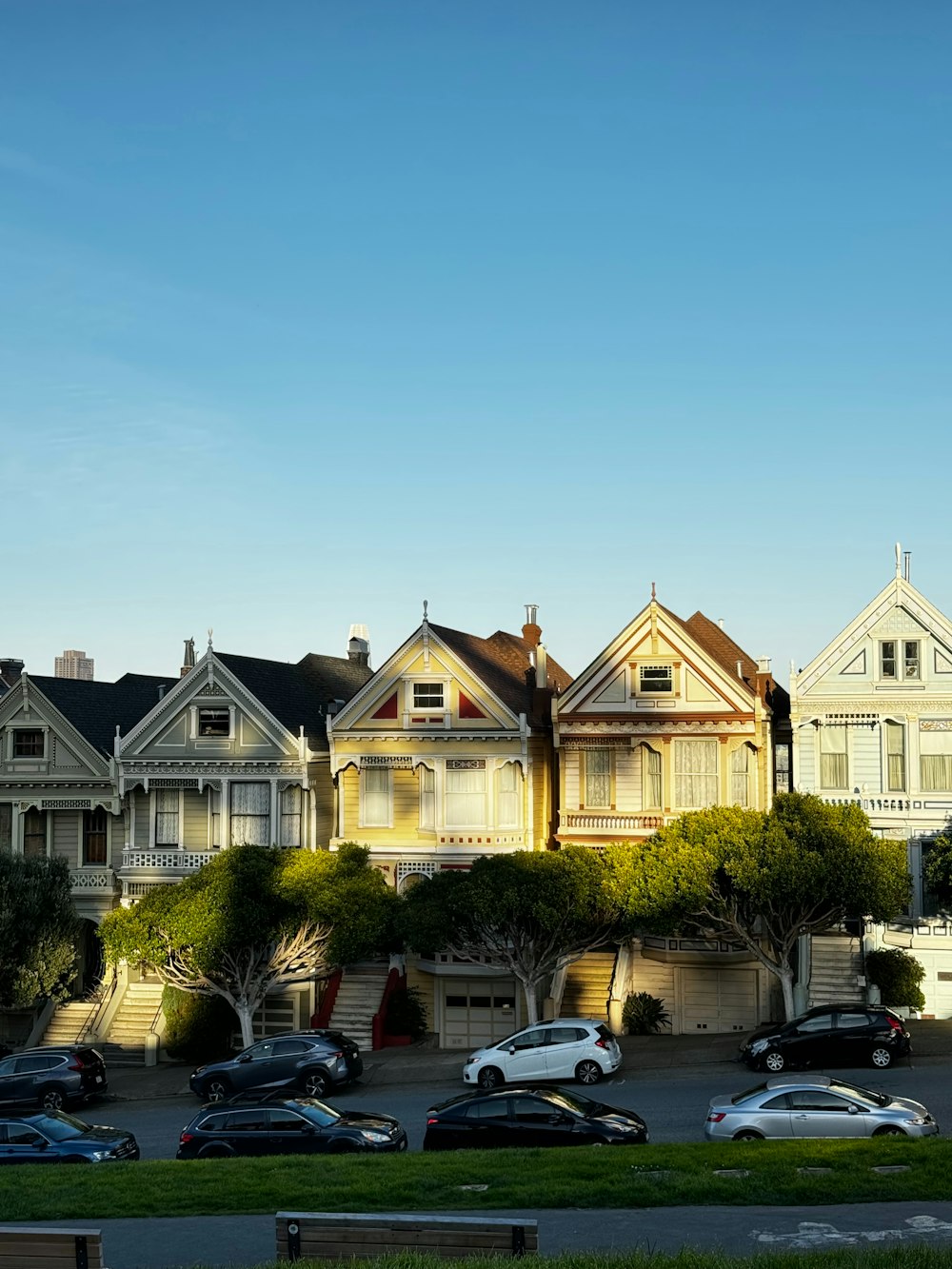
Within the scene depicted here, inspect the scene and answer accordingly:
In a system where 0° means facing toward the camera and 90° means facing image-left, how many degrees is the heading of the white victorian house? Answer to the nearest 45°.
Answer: approximately 0°

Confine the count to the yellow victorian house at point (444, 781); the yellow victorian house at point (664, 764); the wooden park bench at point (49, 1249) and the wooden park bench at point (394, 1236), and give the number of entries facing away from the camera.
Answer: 2

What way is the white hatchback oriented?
to the viewer's left

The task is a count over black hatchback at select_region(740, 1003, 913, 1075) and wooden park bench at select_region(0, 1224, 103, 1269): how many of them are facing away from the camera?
1

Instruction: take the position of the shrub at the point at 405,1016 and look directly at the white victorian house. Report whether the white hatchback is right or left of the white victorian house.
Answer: right

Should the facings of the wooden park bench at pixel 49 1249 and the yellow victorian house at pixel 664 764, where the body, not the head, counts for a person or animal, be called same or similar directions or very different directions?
very different directions

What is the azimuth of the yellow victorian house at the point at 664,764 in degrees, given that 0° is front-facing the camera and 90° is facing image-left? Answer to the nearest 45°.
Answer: approximately 0°

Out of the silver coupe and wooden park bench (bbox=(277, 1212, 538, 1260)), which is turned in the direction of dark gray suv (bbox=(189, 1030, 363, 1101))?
the wooden park bench

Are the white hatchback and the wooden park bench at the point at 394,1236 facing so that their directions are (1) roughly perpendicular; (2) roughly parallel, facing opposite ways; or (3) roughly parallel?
roughly perpendicular

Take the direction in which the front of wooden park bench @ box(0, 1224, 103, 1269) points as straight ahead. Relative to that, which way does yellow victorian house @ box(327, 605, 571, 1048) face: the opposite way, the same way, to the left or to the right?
the opposite way

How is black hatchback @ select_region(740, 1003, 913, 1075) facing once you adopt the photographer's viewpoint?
facing to the left of the viewer

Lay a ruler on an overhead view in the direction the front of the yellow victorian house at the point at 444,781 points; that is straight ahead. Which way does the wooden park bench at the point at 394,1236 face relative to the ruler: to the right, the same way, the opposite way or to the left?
the opposite way
